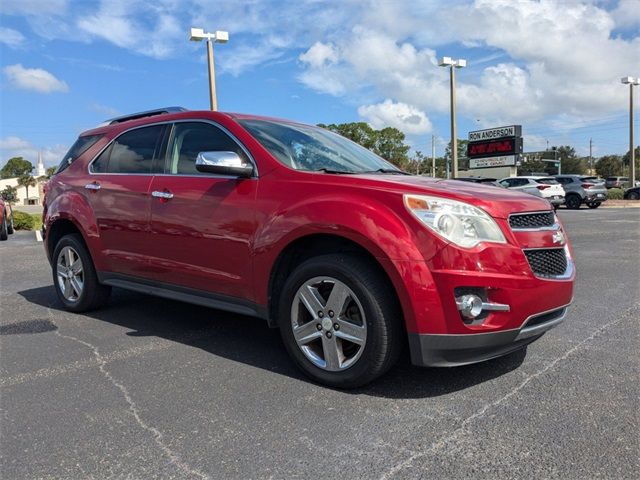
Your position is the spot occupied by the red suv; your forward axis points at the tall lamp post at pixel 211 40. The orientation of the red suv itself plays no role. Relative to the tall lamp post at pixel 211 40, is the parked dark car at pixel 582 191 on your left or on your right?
right

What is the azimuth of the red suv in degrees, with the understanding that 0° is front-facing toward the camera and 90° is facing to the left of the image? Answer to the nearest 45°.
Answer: approximately 315°

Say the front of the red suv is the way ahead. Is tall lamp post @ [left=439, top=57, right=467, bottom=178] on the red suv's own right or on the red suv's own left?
on the red suv's own left

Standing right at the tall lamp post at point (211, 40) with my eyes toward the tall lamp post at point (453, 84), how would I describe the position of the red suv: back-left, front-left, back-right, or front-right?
back-right

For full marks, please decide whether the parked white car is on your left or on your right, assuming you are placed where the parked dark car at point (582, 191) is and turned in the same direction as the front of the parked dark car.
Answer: on your left

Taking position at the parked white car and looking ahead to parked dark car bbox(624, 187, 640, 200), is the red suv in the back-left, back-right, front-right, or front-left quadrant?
back-right

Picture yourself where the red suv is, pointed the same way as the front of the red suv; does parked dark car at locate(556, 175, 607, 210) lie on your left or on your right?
on your left

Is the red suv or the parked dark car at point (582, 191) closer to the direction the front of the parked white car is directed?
the parked dark car
